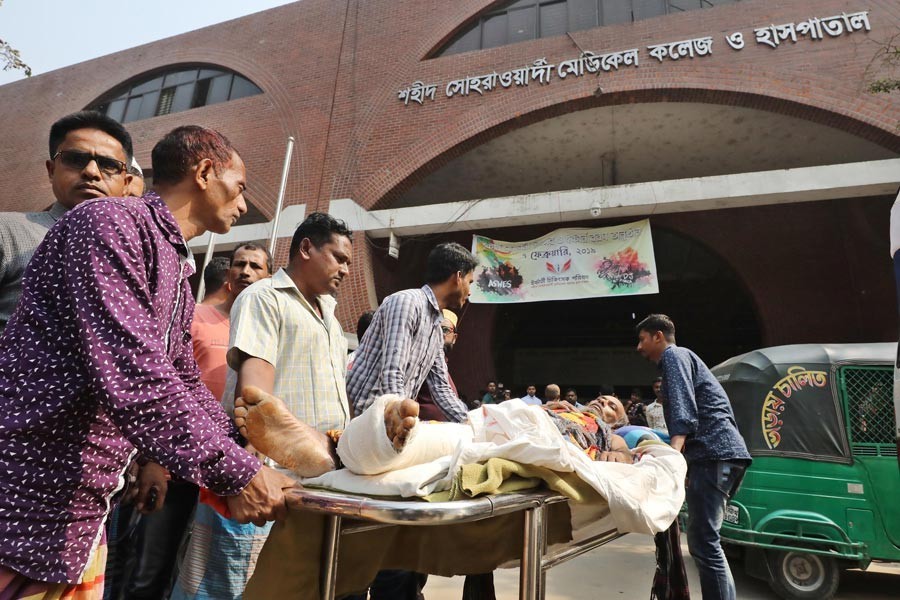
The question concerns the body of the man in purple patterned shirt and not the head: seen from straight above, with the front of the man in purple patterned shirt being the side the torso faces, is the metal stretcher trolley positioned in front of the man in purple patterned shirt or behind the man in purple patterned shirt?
in front

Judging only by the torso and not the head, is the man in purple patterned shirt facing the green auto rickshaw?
yes

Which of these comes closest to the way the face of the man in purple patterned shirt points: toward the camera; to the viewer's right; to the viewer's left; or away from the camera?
to the viewer's right

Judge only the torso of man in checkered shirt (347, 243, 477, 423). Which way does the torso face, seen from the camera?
to the viewer's right

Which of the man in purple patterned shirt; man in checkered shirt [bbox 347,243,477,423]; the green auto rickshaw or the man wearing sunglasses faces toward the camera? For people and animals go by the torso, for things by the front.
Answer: the man wearing sunglasses

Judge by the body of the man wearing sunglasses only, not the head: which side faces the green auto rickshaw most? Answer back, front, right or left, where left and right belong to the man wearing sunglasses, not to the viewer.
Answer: left

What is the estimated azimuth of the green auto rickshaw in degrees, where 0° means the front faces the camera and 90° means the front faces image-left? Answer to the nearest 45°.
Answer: approximately 270°

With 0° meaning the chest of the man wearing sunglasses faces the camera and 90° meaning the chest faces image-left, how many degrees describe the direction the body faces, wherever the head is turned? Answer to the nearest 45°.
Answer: approximately 0°

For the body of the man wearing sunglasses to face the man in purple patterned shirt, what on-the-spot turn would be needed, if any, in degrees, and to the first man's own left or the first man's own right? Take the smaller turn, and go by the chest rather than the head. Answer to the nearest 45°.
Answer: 0° — they already face them

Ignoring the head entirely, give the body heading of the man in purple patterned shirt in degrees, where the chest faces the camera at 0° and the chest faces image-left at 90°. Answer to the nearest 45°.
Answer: approximately 270°
